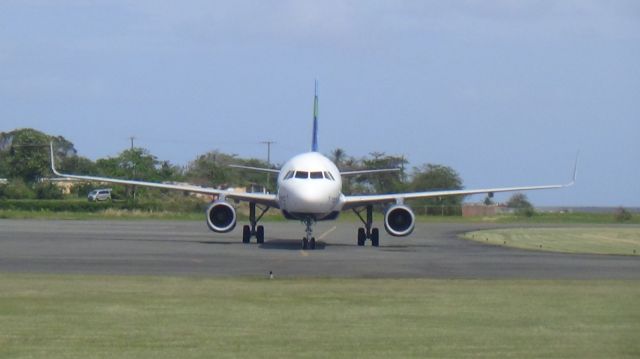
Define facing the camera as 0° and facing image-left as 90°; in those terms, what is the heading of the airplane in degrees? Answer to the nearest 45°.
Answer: approximately 0°
